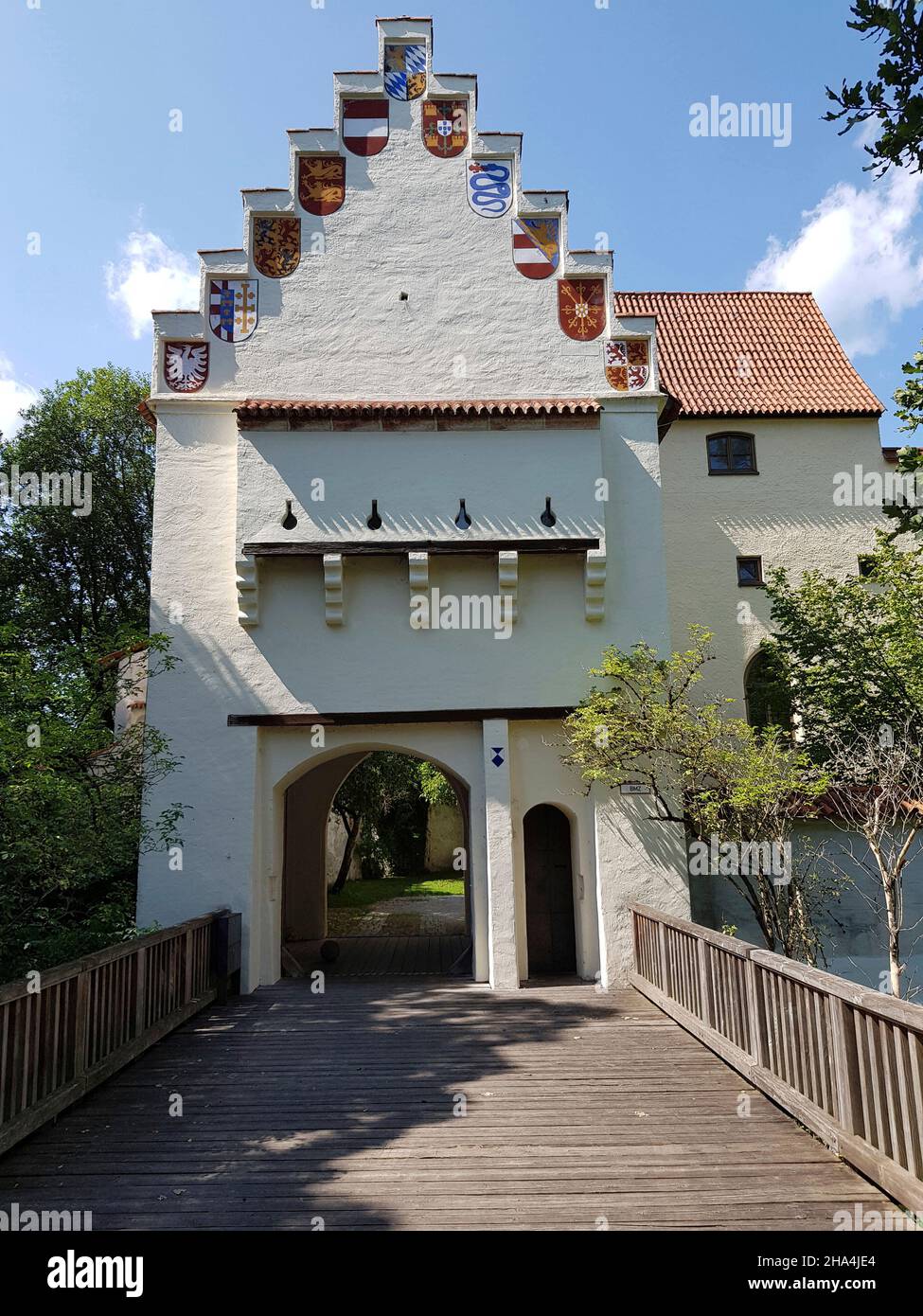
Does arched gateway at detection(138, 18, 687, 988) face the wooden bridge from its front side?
yes

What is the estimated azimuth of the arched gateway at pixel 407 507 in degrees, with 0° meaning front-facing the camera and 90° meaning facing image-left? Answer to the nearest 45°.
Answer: approximately 0°

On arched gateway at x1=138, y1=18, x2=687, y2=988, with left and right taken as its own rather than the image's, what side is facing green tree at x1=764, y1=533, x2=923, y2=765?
left

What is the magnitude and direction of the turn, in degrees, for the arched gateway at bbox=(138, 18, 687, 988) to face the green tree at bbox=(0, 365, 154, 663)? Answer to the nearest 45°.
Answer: approximately 135° to its right

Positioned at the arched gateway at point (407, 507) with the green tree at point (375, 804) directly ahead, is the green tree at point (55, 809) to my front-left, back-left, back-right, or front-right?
back-left

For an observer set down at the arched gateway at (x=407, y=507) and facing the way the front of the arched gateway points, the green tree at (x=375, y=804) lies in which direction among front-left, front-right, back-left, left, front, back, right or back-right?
back

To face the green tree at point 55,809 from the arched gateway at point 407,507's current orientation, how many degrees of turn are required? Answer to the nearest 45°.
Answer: approximately 45° to its right
